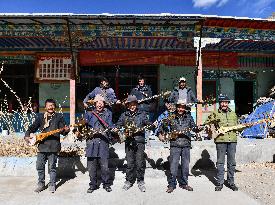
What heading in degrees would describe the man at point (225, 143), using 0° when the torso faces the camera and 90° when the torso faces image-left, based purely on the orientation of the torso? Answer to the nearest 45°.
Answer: approximately 0°

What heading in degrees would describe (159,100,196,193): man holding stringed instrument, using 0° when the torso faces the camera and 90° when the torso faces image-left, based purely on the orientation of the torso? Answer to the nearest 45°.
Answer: approximately 0°

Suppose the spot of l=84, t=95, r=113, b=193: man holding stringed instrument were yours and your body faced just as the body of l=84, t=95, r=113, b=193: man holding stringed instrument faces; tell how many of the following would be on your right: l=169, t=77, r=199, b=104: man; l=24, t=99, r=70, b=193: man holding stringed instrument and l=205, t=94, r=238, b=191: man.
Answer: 1

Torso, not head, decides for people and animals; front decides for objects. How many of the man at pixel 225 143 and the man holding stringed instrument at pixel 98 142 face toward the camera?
2

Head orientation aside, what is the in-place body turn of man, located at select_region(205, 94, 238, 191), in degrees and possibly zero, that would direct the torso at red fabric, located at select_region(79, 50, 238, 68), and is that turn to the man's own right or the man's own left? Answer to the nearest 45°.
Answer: approximately 135° to the man's own right

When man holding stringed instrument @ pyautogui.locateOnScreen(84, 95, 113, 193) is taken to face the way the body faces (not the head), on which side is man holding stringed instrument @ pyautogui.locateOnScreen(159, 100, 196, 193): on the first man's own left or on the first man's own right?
on the first man's own left

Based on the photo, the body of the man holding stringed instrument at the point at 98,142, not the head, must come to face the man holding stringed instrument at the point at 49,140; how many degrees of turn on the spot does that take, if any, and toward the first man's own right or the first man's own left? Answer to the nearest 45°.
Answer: approximately 90° to the first man's own right

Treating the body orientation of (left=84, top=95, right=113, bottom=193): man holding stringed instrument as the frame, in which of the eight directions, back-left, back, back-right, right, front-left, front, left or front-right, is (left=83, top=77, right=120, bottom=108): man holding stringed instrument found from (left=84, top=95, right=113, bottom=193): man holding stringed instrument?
back
